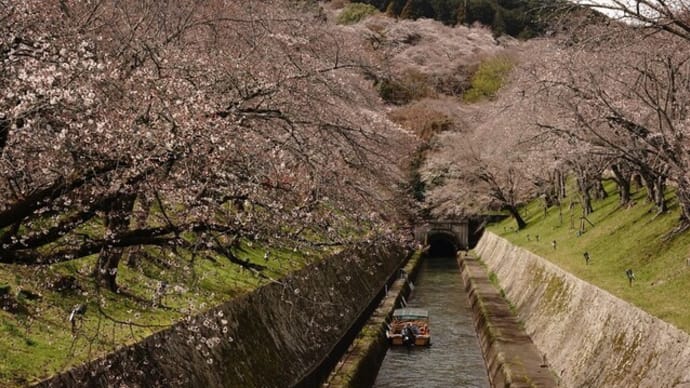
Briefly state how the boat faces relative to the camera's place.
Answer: facing away from the viewer
